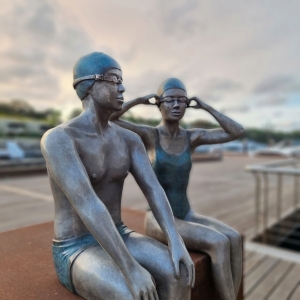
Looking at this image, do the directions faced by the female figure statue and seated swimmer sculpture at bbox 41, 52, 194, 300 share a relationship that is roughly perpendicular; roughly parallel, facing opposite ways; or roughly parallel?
roughly parallel

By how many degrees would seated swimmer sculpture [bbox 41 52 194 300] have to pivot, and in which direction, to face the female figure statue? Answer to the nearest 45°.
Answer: approximately 90° to its left

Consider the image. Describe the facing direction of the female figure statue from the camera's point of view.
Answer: facing the viewer and to the right of the viewer

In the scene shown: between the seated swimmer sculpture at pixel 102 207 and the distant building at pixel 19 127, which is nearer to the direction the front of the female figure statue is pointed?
the seated swimmer sculpture

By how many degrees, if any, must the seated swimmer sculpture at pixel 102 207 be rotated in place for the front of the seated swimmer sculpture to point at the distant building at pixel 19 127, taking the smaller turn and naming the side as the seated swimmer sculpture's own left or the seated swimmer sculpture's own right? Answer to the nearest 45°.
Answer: approximately 135° to the seated swimmer sculpture's own left

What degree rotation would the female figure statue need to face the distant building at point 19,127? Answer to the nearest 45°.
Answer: approximately 180°

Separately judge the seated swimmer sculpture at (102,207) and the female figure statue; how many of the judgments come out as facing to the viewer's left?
0
